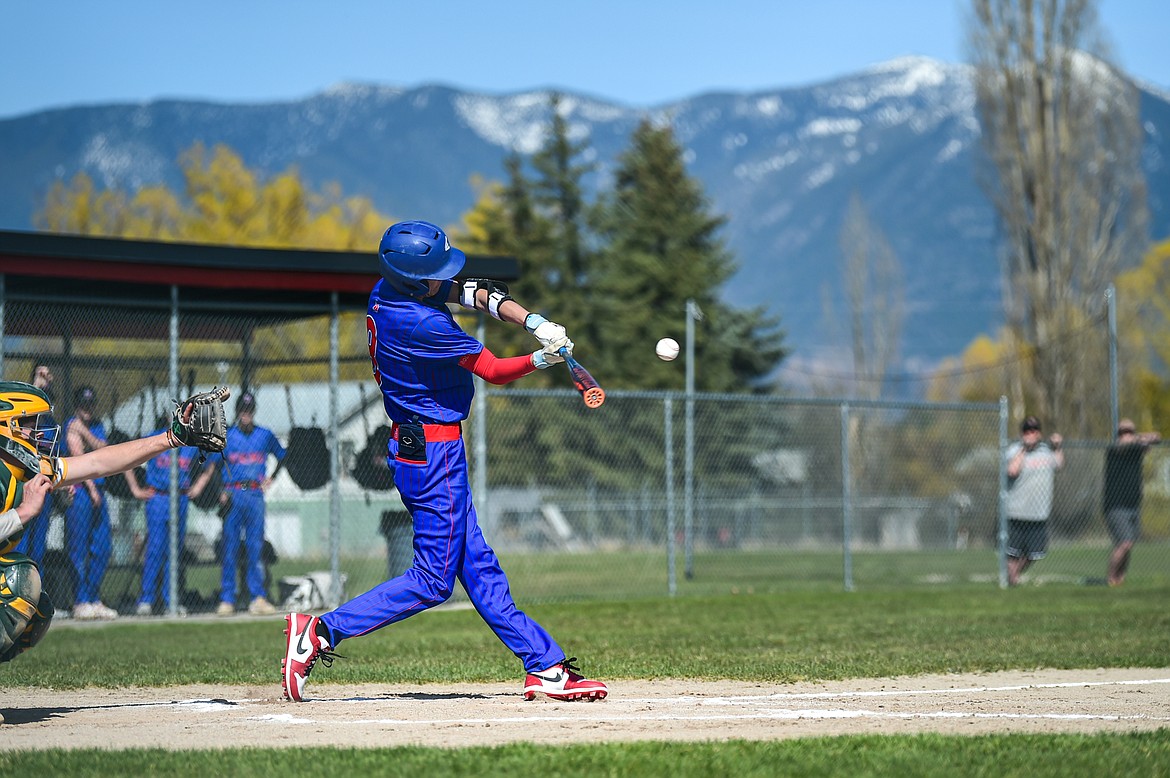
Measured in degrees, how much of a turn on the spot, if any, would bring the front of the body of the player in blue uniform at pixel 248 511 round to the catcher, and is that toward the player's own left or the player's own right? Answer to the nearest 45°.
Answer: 0° — they already face them

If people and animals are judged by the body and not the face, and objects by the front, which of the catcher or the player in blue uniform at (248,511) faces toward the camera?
the player in blue uniform

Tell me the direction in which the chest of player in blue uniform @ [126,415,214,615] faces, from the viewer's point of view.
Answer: toward the camera

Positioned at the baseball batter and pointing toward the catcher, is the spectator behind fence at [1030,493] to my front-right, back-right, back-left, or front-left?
back-right

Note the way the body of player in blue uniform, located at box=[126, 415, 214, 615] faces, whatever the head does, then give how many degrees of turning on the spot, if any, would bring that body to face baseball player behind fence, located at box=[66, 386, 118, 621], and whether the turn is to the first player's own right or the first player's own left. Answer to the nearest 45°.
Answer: approximately 45° to the first player's own right

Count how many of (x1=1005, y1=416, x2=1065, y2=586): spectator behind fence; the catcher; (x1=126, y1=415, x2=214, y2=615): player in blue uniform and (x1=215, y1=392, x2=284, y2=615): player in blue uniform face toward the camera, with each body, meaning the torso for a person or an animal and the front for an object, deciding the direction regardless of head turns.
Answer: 3

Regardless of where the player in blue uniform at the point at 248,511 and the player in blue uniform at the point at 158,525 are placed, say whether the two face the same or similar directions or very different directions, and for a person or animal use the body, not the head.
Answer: same or similar directions

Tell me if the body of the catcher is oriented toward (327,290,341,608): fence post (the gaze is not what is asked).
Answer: no

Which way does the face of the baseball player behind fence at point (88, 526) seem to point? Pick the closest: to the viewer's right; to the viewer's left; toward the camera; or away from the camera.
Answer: toward the camera

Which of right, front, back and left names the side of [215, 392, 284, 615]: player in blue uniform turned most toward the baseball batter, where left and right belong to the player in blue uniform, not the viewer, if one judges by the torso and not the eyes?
front

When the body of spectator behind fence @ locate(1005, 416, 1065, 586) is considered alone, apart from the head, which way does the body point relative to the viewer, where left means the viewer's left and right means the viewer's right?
facing the viewer

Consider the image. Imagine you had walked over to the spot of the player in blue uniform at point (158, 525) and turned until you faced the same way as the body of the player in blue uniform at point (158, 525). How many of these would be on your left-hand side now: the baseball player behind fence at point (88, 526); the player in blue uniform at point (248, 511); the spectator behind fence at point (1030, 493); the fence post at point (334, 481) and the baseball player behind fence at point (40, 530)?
3

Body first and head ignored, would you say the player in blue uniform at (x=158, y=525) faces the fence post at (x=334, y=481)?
no

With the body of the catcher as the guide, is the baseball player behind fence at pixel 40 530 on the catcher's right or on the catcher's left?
on the catcher's left

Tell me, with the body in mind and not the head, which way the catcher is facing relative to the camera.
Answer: to the viewer's right
